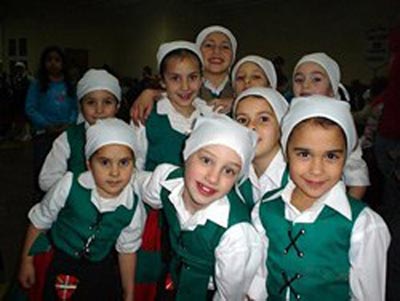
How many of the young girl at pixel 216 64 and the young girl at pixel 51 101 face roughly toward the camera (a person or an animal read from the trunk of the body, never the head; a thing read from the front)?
2

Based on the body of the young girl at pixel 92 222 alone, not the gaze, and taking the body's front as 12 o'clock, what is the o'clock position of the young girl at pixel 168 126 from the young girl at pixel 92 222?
the young girl at pixel 168 126 is roughly at 8 o'clock from the young girl at pixel 92 222.

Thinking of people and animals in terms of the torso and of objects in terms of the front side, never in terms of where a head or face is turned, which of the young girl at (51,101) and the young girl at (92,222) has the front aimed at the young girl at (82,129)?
the young girl at (51,101)

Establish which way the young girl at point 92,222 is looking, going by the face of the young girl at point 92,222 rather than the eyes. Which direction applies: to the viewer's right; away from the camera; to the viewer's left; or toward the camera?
toward the camera

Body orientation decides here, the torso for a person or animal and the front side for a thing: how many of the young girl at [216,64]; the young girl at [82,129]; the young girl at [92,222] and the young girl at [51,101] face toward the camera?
4

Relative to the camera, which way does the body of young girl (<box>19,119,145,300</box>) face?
toward the camera

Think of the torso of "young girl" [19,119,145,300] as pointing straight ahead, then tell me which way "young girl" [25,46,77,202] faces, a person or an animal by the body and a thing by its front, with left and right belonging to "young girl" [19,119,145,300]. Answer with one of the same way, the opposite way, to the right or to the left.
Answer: the same way

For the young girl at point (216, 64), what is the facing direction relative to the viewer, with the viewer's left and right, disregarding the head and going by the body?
facing the viewer

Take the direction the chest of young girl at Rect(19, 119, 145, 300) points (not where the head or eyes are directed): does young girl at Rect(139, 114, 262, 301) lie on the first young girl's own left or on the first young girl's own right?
on the first young girl's own left

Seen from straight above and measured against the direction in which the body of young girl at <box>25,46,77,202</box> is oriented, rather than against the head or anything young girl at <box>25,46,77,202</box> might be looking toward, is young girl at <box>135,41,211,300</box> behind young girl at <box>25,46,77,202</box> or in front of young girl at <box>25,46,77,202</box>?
in front

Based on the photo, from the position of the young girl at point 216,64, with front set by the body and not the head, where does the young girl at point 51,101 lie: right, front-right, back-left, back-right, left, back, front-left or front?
back-right

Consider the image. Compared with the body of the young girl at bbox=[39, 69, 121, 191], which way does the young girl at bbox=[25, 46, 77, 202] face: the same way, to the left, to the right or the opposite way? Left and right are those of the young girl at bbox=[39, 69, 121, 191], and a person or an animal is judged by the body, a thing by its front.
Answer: the same way

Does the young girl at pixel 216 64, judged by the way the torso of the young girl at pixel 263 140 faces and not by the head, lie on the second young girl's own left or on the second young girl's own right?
on the second young girl's own right

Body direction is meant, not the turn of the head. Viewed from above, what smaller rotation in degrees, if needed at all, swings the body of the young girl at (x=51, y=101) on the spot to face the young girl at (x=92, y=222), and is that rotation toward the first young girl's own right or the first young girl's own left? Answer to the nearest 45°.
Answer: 0° — they already face them

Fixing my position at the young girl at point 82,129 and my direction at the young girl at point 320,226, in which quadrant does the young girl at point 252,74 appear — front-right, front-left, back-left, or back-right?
front-left
